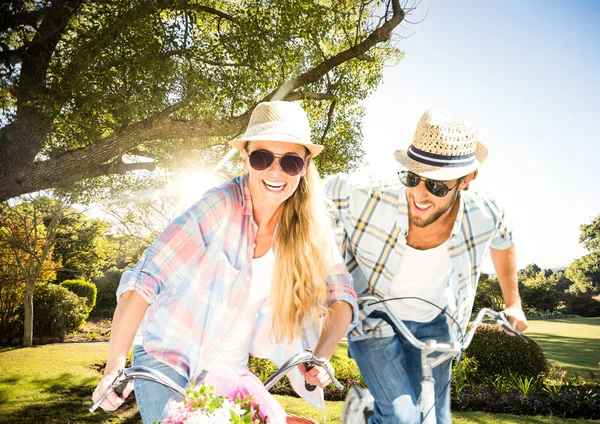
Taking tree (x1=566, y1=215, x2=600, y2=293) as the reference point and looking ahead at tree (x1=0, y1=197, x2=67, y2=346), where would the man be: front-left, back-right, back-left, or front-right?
front-left

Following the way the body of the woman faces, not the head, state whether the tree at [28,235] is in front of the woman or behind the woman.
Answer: behind

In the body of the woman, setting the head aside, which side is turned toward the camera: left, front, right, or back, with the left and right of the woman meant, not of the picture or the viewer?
front

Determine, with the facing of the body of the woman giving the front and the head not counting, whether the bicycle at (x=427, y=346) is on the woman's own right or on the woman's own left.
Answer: on the woman's own left

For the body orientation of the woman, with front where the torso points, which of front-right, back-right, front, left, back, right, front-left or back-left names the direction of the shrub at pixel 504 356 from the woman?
back-left

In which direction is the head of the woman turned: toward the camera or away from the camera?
toward the camera

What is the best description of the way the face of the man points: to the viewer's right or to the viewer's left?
to the viewer's left

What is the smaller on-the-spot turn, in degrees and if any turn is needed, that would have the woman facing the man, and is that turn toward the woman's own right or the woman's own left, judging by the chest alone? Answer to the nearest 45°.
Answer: approximately 90° to the woman's own left

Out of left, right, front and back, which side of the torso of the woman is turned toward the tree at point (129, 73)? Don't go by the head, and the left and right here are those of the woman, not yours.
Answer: back
